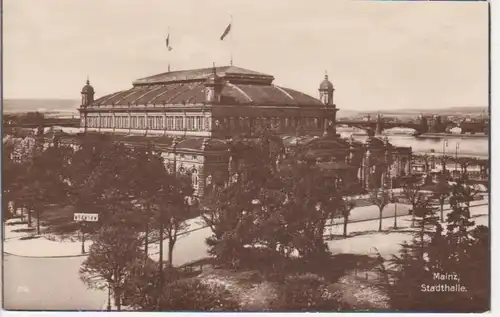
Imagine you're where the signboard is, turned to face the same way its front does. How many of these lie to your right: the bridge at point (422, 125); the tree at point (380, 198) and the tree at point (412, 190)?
0

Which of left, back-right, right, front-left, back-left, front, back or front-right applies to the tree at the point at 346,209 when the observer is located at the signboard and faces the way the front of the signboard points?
left

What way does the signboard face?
toward the camera

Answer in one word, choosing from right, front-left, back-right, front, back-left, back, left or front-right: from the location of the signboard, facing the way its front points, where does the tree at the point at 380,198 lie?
left

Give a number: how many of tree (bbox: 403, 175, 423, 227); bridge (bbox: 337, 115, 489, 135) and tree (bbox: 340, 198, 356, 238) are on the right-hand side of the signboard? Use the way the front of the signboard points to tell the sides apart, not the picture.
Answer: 0
